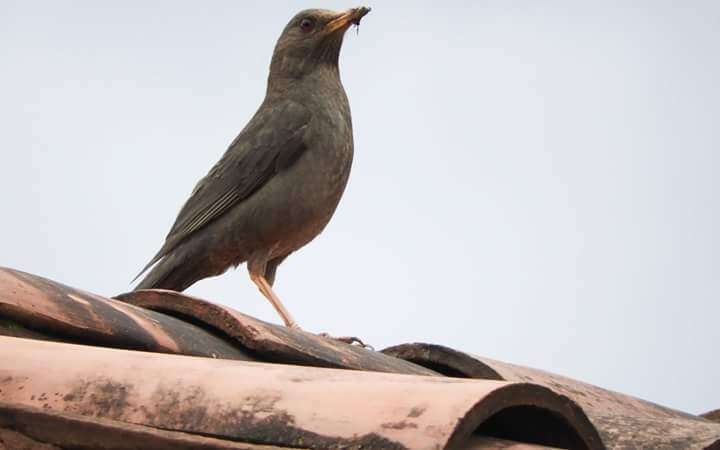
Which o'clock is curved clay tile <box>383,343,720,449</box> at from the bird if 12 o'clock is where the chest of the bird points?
The curved clay tile is roughly at 12 o'clock from the bird.

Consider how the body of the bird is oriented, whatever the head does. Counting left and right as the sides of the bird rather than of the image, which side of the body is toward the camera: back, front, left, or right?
right
